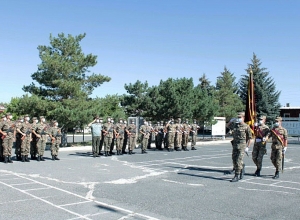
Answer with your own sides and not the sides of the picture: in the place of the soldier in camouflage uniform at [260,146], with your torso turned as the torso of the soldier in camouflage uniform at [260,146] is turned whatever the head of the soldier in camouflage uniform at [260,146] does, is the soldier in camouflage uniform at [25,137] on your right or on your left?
on your right

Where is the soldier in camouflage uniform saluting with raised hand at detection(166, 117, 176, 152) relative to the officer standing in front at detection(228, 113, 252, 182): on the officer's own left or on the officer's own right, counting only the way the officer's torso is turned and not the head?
on the officer's own right

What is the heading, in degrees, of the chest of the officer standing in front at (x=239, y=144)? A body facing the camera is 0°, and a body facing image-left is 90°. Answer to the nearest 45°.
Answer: approximately 45°
